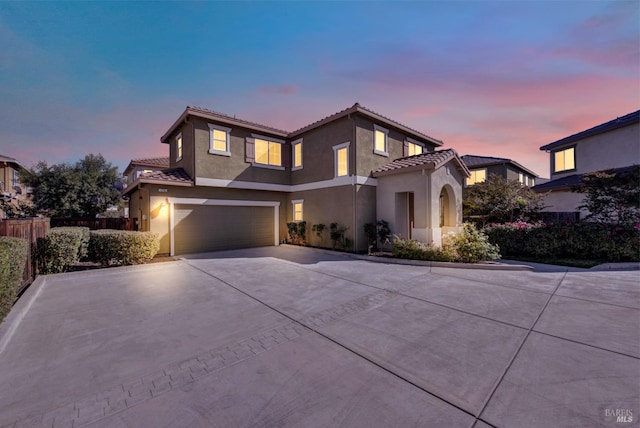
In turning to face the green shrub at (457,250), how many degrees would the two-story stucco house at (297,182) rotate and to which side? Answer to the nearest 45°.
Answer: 0° — it already faces it

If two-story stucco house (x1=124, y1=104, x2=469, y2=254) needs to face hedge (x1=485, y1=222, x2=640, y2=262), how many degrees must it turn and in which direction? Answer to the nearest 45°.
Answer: approximately 45° to its left

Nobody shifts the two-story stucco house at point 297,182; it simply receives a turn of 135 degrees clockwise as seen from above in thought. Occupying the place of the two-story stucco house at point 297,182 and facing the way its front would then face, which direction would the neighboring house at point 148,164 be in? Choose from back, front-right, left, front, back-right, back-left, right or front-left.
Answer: front-right

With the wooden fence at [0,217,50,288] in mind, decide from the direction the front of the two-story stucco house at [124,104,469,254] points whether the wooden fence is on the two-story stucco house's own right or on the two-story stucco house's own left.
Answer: on the two-story stucco house's own right

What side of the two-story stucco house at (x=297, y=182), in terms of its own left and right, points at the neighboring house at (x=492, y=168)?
left

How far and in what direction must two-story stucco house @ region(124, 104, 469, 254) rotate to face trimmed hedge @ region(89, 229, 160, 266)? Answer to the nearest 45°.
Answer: approximately 90° to its right

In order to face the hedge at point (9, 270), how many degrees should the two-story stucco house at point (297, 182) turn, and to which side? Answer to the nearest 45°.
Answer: approximately 90° to its right

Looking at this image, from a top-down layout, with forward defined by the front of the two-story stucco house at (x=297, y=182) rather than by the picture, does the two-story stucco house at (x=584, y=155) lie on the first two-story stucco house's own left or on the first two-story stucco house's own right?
on the first two-story stucco house's own left
